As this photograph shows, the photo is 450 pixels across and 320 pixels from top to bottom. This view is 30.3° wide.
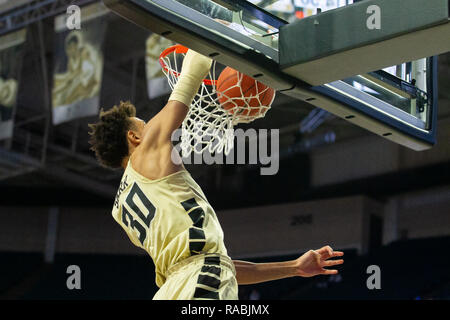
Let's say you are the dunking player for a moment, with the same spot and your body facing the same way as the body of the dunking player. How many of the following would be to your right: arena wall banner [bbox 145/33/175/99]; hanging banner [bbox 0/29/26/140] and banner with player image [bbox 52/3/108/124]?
0

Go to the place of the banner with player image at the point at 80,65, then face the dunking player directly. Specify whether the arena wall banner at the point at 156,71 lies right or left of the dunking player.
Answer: left

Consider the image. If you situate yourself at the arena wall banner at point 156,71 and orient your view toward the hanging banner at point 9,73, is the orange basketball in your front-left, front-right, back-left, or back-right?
back-left

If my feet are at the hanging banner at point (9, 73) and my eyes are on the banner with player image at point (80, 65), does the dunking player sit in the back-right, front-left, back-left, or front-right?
front-right

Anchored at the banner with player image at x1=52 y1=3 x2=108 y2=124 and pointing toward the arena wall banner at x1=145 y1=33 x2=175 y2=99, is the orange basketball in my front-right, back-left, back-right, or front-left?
front-right

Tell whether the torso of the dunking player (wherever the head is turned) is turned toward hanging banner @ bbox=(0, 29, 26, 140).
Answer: no

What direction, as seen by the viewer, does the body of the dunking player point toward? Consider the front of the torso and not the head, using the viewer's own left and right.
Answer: facing away from the viewer and to the right of the viewer

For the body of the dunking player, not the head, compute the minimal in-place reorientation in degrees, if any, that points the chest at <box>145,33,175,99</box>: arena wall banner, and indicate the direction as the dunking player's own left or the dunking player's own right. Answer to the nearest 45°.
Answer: approximately 45° to the dunking player's own left

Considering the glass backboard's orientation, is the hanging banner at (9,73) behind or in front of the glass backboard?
in front

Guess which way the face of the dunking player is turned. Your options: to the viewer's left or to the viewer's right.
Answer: to the viewer's right
